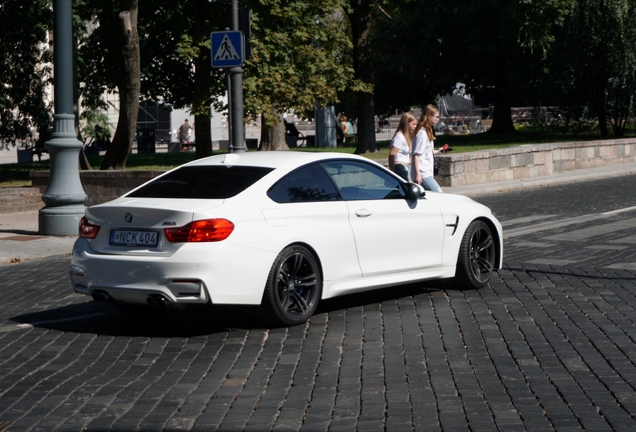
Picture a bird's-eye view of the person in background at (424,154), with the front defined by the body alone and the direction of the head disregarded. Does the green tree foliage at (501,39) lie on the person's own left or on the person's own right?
on the person's own left

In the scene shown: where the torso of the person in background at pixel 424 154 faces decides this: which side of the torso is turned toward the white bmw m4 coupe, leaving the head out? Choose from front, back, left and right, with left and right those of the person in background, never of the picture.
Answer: right

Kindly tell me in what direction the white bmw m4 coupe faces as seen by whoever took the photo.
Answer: facing away from the viewer and to the right of the viewer

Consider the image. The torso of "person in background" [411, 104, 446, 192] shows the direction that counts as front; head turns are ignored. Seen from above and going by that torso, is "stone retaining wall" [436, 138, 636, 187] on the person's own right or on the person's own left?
on the person's own left

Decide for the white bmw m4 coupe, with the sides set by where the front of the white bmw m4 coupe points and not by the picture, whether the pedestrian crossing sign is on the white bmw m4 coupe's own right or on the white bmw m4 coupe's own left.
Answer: on the white bmw m4 coupe's own left
